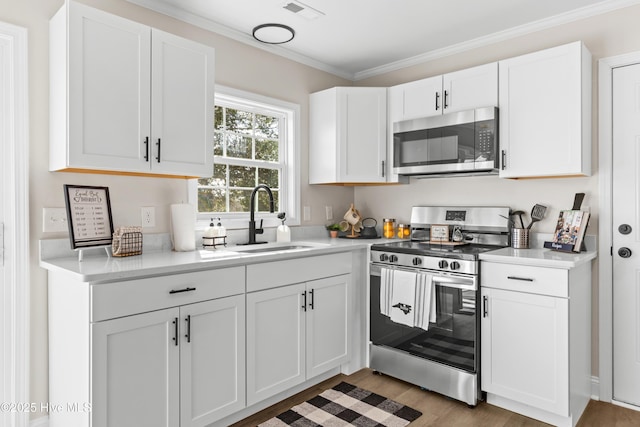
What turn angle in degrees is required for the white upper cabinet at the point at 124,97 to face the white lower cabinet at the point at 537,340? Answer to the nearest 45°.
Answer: approximately 45° to its left

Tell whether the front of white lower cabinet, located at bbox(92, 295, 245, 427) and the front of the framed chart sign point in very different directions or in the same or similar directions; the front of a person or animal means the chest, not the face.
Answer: same or similar directions

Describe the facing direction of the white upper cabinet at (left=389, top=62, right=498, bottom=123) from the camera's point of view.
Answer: facing the viewer and to the left of the viewer

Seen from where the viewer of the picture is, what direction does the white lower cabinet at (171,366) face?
facing the viewer and to the right of the viewer

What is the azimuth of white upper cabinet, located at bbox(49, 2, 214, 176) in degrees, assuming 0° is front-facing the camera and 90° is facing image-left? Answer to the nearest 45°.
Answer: approximately 315°

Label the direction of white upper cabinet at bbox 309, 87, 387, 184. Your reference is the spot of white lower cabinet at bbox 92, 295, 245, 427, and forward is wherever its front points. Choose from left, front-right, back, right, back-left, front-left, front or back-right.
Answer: left

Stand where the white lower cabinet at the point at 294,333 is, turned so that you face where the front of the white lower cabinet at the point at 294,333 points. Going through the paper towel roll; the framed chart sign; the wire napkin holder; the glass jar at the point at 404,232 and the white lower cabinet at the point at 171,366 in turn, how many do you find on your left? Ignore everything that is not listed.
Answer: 1

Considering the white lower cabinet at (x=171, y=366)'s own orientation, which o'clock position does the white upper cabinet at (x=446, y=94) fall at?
The white upper cabinet is roughly at 10 o'clock from the white lower cabinet.

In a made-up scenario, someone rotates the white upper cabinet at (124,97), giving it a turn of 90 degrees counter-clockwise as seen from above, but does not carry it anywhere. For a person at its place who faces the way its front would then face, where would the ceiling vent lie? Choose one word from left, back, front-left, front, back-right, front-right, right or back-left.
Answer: front-right

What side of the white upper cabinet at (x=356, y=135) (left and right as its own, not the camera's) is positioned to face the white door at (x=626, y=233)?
left

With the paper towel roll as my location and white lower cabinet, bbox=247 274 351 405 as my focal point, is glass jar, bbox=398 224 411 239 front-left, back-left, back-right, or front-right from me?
front-left

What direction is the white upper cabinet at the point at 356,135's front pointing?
toward the camera

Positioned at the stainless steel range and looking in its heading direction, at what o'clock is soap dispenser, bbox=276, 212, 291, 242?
The soap dispenser is roughly at 2 o'clock from the stainless steel range.
